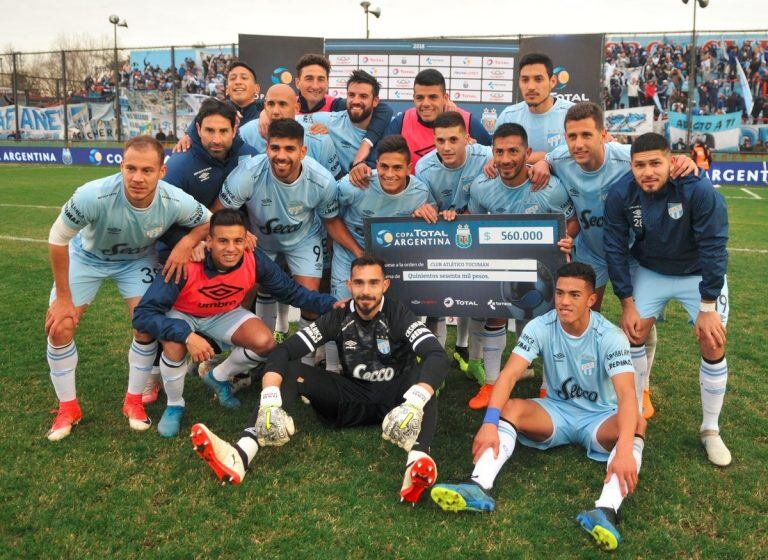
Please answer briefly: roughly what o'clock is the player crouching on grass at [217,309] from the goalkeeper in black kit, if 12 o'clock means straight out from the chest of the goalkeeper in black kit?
The player crouching on grass is roughly at 4 o'clock from the goalkeeper in black kit.

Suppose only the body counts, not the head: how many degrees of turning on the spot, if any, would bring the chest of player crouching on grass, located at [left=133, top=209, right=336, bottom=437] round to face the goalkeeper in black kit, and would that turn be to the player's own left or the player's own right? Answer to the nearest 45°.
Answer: approximately 45° to the player's own left

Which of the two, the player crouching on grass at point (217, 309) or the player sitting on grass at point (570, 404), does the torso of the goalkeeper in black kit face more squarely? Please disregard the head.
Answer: the player sitting on grass

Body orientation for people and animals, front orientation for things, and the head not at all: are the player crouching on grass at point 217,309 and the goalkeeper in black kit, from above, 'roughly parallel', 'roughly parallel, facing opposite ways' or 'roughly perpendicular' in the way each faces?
roughly parallel

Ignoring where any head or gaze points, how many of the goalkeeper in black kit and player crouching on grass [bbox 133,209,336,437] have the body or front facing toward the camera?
2

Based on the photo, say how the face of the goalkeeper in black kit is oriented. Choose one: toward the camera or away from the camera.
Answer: toward the camera

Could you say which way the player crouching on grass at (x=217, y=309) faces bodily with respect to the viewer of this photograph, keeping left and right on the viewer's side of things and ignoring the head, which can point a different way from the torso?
facing the viewer

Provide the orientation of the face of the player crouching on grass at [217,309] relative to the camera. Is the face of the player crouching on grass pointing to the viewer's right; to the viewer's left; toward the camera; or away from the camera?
toward the camera

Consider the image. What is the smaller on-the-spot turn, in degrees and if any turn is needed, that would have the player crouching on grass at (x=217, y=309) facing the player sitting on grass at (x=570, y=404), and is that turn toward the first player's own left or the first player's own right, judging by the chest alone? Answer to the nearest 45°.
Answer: approximately 45° to the first player's own left
